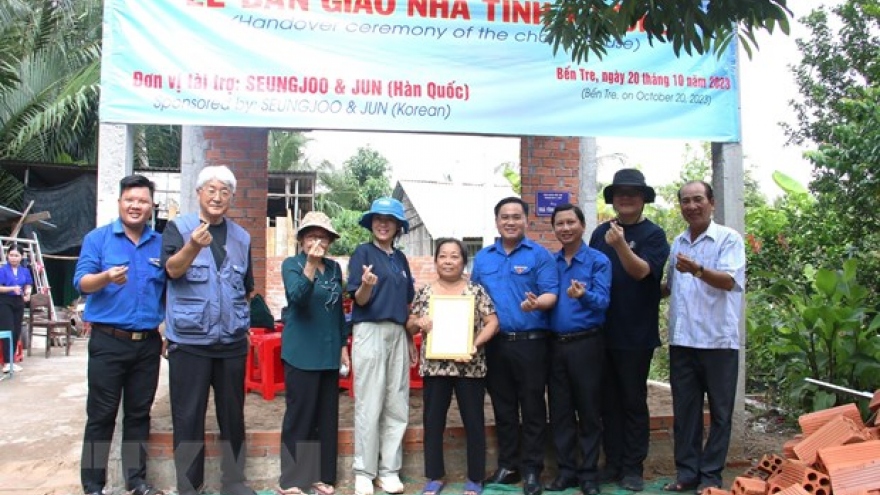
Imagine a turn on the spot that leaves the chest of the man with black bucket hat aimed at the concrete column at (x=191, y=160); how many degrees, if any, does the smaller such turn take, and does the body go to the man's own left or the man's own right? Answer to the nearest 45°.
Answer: approximately 90° to the man's own right

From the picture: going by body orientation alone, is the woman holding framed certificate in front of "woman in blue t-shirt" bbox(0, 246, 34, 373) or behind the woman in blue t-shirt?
in front

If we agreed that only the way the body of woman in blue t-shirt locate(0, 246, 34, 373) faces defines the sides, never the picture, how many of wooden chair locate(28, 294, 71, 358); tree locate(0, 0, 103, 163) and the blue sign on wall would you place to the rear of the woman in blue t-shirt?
2

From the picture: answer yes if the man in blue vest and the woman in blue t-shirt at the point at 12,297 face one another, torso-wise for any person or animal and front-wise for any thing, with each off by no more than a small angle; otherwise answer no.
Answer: no

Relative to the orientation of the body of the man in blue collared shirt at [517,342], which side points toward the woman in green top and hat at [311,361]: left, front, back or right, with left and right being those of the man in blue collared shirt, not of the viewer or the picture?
right

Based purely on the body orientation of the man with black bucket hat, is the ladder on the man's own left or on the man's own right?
on the man's own right

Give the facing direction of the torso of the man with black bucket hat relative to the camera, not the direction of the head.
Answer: toward the camera

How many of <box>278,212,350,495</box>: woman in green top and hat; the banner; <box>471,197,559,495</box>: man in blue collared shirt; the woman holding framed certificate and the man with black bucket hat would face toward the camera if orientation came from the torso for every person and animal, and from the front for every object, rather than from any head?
5

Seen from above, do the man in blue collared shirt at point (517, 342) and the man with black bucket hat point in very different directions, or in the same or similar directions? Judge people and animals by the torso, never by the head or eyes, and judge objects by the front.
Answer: same or similar directions

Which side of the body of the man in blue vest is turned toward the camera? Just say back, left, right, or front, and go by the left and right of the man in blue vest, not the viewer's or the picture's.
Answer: front

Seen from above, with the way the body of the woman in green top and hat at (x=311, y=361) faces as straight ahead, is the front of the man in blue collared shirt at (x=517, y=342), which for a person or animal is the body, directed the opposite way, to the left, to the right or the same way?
the same way

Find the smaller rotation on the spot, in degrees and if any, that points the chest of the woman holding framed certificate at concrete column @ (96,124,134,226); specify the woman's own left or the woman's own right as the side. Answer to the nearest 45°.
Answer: approximately 90° to the woman's own right

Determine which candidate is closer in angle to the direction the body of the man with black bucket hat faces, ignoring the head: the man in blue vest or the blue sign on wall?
the man in blue vest

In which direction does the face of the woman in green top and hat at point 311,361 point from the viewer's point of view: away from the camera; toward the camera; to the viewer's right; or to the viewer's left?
toward the camera

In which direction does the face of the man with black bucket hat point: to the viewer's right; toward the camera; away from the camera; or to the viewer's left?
toward the camera

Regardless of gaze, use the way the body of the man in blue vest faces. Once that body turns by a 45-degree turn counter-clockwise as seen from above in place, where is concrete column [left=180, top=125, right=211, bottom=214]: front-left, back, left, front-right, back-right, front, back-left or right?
back-left

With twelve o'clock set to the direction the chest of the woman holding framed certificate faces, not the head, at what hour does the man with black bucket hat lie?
The man with black bucket hat is roughly at 9 o'clock from the woman holding framed certificate.

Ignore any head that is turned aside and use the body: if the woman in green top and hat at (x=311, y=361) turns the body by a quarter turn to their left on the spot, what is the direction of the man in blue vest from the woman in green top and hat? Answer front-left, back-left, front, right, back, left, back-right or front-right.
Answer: back

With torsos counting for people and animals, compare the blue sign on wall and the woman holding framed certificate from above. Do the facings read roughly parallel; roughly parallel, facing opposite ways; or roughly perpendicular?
roughly parallel

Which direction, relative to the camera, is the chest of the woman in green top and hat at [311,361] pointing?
toward the camera

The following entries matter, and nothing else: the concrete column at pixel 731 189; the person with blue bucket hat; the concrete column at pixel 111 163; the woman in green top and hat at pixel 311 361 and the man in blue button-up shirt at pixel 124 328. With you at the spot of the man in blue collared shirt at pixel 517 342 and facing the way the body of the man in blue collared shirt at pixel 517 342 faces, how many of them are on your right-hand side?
4
